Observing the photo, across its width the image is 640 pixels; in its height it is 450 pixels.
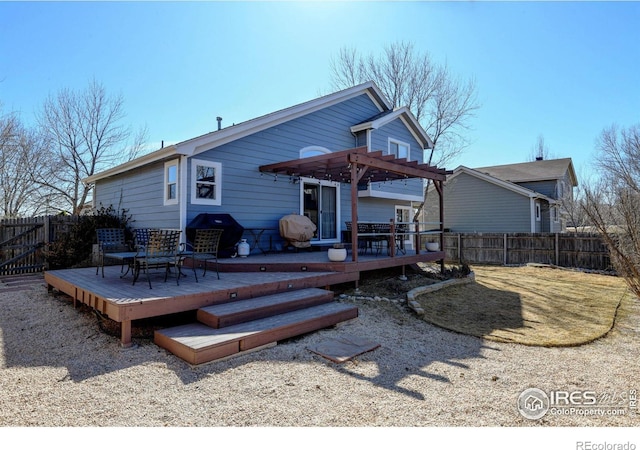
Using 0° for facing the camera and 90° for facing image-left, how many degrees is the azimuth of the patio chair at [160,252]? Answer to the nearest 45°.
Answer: approximately 135°

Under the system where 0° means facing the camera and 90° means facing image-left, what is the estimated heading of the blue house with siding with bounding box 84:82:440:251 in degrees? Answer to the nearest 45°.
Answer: approximately 135°

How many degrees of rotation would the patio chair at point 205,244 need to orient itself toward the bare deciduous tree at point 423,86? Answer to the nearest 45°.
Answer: approximately 90° to its right

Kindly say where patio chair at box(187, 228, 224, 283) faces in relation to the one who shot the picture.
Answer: facing away from the viewer and to the left of the viewer

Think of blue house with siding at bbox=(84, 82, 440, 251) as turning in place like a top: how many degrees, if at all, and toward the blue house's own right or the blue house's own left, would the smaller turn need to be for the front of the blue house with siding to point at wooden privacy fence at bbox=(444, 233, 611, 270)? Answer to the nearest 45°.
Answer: approximately 135° to the blue house's own right
